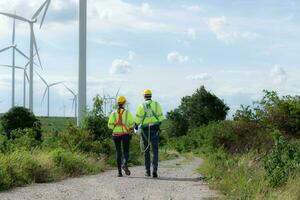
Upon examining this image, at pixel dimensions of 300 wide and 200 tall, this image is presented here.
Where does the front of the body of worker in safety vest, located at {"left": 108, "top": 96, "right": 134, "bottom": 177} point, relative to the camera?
away from the camera

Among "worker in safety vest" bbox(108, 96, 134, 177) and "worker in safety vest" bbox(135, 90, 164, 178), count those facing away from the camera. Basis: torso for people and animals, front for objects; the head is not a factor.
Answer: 2

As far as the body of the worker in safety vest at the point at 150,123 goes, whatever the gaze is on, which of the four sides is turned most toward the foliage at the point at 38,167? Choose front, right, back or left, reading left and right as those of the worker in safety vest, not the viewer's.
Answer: left

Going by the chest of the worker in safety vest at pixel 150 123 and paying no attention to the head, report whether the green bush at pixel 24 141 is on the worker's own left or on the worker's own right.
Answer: on the worker's own left

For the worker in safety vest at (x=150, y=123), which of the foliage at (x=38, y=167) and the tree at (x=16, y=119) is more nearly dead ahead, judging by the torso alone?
the tree

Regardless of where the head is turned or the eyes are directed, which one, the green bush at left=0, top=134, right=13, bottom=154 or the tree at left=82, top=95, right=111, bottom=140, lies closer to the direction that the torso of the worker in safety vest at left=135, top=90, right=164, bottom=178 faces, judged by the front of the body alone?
the tree

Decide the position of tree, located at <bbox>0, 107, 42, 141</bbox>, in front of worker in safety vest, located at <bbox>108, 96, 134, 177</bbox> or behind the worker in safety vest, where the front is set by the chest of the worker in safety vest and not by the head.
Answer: in front

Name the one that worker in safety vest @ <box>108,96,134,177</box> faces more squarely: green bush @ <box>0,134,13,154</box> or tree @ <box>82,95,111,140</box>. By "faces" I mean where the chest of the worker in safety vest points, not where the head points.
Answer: the tree

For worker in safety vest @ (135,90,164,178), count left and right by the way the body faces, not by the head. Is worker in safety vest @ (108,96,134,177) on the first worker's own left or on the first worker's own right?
on the first worker's own left

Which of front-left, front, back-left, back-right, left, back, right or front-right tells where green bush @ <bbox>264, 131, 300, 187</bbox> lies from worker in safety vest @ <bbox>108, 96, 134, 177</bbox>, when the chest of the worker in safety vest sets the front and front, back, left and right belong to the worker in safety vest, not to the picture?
back-right

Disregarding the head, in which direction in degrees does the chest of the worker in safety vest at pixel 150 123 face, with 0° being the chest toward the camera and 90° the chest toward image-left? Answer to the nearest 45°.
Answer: approximately 180°

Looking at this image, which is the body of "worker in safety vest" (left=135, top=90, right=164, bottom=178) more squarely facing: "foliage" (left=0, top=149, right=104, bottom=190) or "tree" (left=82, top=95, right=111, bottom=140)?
the tree

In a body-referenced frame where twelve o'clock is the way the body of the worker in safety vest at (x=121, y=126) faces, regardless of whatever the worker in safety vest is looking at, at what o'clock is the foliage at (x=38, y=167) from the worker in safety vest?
The foliage is roughly at 8 o'clock from the worker in safety vest.
